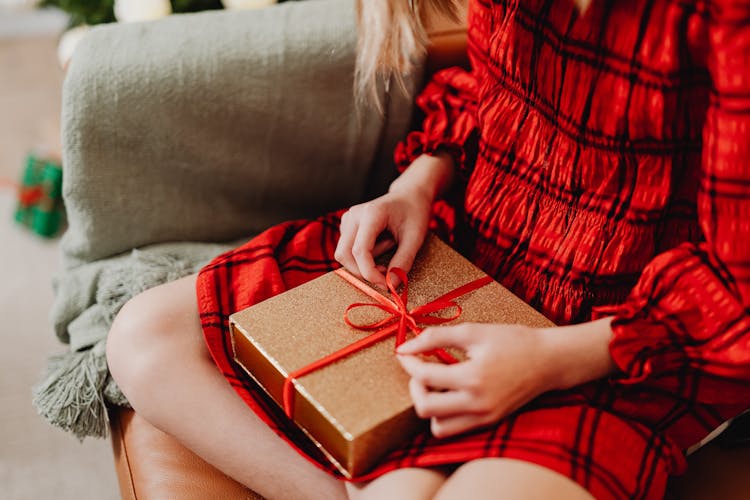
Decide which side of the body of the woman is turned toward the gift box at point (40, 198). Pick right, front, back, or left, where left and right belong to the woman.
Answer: right

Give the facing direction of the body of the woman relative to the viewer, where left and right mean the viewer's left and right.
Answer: facing the viewer and to the left of the viewer
